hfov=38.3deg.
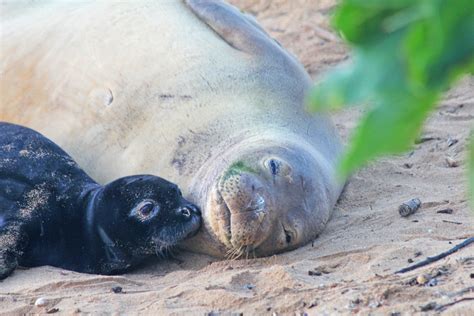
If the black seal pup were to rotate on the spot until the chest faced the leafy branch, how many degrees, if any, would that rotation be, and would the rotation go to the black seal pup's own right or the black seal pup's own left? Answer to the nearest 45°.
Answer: approximately 90° to the black seal pup's own right

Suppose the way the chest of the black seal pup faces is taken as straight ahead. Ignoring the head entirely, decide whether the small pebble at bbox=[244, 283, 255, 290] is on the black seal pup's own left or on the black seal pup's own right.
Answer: on the black seal pup's own right

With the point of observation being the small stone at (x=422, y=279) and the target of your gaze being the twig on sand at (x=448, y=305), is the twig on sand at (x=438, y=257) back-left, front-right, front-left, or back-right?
back-left

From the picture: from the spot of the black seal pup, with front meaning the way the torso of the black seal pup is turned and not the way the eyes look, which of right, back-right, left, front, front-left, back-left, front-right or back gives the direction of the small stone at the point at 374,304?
front-right

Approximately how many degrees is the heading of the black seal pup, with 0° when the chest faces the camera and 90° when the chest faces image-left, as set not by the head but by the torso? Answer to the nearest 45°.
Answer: approximately 270°

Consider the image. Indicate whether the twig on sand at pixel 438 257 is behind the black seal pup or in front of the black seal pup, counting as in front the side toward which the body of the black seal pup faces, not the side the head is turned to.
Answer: in front

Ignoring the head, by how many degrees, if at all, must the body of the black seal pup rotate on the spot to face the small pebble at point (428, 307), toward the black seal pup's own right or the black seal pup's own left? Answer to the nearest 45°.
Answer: approximately 45° to the black seal pup's own right

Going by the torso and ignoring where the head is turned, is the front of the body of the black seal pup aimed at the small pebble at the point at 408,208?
yes

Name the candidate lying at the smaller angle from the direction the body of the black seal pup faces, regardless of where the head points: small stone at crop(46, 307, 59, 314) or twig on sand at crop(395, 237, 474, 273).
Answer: the twig on sand

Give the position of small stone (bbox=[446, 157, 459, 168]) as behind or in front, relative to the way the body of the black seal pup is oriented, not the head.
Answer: in front

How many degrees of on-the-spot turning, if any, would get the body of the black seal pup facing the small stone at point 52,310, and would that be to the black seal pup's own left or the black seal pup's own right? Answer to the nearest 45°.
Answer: approximately 90° to the black seal pup's own right
